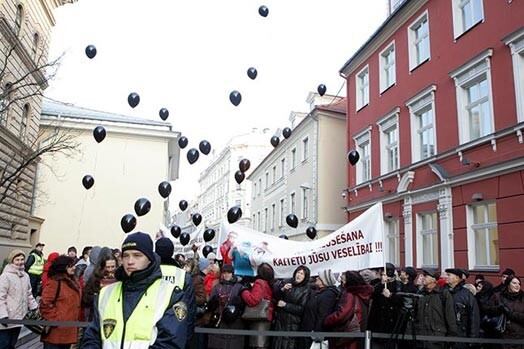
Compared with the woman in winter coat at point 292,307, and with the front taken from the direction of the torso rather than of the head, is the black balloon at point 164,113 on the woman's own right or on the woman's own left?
on the woman's own right

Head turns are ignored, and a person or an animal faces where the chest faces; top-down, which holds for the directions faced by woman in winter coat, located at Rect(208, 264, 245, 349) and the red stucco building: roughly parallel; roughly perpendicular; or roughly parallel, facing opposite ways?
roughly perpendicular

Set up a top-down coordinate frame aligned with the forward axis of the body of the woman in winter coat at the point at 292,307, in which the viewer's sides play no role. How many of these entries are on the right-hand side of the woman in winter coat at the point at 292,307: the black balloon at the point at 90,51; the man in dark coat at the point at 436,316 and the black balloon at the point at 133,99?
2

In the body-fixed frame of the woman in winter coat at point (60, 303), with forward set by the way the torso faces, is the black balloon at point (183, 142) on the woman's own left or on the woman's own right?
on the woman's own left

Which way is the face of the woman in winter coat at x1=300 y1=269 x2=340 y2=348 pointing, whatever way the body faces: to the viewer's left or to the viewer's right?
to the viewer's left

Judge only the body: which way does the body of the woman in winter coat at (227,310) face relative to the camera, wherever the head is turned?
toward the camera
